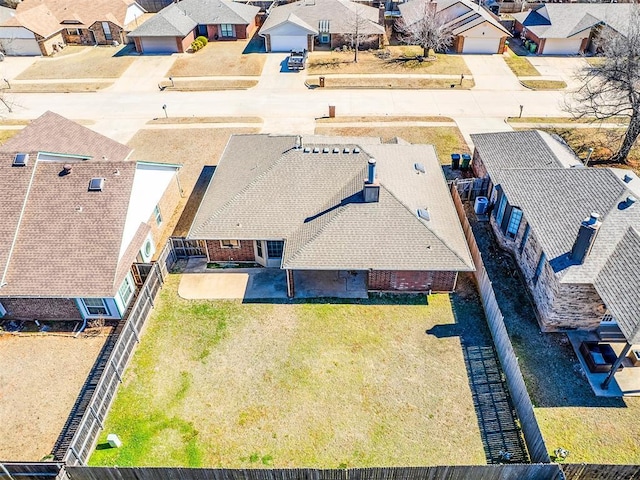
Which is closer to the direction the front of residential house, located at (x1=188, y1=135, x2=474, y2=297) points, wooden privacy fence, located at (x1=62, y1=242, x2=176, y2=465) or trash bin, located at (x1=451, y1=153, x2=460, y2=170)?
the trash bin

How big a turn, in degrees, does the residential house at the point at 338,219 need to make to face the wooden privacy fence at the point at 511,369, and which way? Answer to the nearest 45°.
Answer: approximately 135° to its right

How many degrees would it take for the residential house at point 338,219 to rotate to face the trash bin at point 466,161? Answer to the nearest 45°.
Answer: approximately 45° to its right

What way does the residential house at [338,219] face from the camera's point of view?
away from the camera

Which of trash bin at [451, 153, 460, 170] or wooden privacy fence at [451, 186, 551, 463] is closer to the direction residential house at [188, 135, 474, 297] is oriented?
the trash bin

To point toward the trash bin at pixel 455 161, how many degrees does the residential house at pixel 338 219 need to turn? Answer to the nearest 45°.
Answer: approximately 45° to its right

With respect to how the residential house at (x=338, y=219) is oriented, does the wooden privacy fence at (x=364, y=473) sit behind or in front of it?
behind

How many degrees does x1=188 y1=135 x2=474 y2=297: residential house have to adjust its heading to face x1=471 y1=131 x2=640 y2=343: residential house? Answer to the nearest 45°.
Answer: approximately 90° to its right

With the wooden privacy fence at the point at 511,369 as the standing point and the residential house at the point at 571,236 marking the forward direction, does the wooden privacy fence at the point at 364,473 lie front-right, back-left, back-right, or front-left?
back-left
